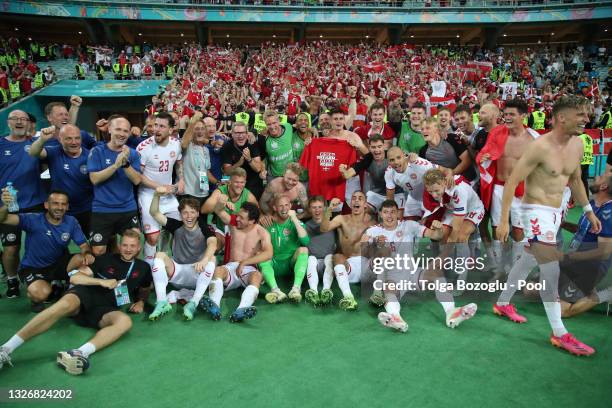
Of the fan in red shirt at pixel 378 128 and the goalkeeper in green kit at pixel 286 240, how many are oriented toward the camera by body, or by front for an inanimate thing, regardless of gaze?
2

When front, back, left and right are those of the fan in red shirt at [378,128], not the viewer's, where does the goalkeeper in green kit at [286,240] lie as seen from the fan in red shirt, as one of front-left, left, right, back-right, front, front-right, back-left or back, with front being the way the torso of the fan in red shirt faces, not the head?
front-right

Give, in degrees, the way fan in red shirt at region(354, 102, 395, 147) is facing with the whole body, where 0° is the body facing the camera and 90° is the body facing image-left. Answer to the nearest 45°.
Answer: approximately 0°

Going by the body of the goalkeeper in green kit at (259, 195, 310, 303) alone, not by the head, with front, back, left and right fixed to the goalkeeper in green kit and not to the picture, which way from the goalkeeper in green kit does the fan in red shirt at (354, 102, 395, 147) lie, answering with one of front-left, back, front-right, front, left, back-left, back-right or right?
back-left

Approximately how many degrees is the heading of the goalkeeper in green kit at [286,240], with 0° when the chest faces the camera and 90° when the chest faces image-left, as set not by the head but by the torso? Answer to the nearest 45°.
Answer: approximately 0°
